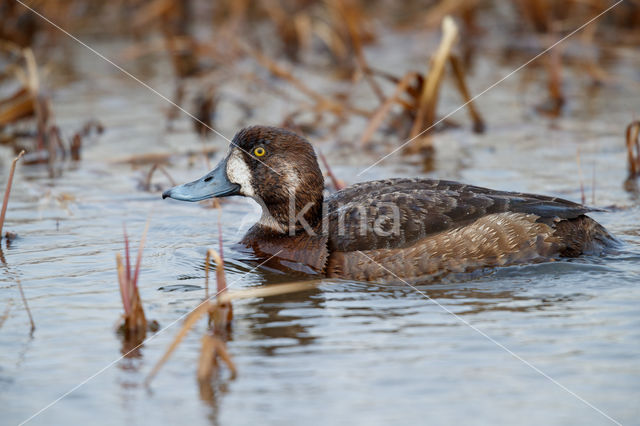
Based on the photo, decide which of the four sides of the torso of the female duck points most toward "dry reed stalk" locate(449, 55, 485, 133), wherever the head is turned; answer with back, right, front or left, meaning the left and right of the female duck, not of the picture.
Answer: right

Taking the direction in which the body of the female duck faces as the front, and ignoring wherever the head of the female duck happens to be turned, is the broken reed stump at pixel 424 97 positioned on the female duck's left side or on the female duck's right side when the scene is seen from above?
on the female duck's right side

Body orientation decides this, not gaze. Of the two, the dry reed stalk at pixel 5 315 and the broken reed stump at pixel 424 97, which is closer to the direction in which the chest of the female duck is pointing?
the dry reed stalk

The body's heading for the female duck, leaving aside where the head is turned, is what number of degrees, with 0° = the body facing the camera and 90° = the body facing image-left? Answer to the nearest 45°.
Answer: approximately 90°

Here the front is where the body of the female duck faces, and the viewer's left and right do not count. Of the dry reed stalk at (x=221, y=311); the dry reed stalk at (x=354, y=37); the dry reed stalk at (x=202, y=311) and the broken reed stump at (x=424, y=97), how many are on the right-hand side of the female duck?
2

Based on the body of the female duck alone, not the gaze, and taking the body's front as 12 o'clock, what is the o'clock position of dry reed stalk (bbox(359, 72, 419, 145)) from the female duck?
The dry reed stalk is roughly at 3 o'clock from the female duck.
